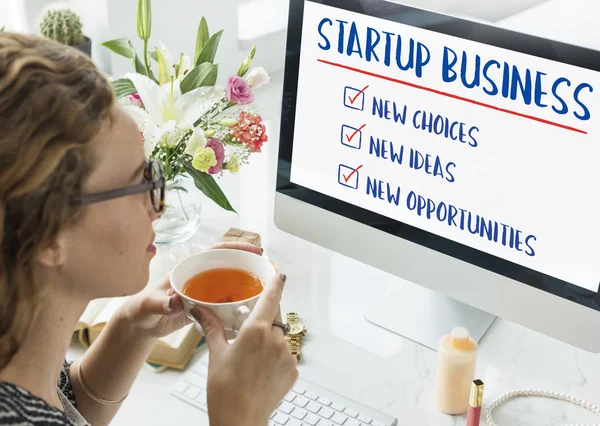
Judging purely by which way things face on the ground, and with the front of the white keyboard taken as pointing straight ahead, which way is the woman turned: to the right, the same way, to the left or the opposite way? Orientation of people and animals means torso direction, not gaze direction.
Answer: the opposite way

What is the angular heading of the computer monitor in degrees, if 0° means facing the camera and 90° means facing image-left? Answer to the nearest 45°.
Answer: approximately 45°

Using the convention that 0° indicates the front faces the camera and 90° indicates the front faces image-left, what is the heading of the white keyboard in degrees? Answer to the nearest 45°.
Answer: approximately 45°

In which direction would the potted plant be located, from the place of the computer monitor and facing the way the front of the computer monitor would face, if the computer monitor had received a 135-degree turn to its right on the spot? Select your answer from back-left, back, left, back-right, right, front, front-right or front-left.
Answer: front-left

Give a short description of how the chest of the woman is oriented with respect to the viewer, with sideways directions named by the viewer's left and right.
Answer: facing away from the viewer and to the right of the viewer

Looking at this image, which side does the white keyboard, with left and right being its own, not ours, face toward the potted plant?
right

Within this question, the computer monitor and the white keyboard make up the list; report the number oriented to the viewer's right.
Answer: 0
